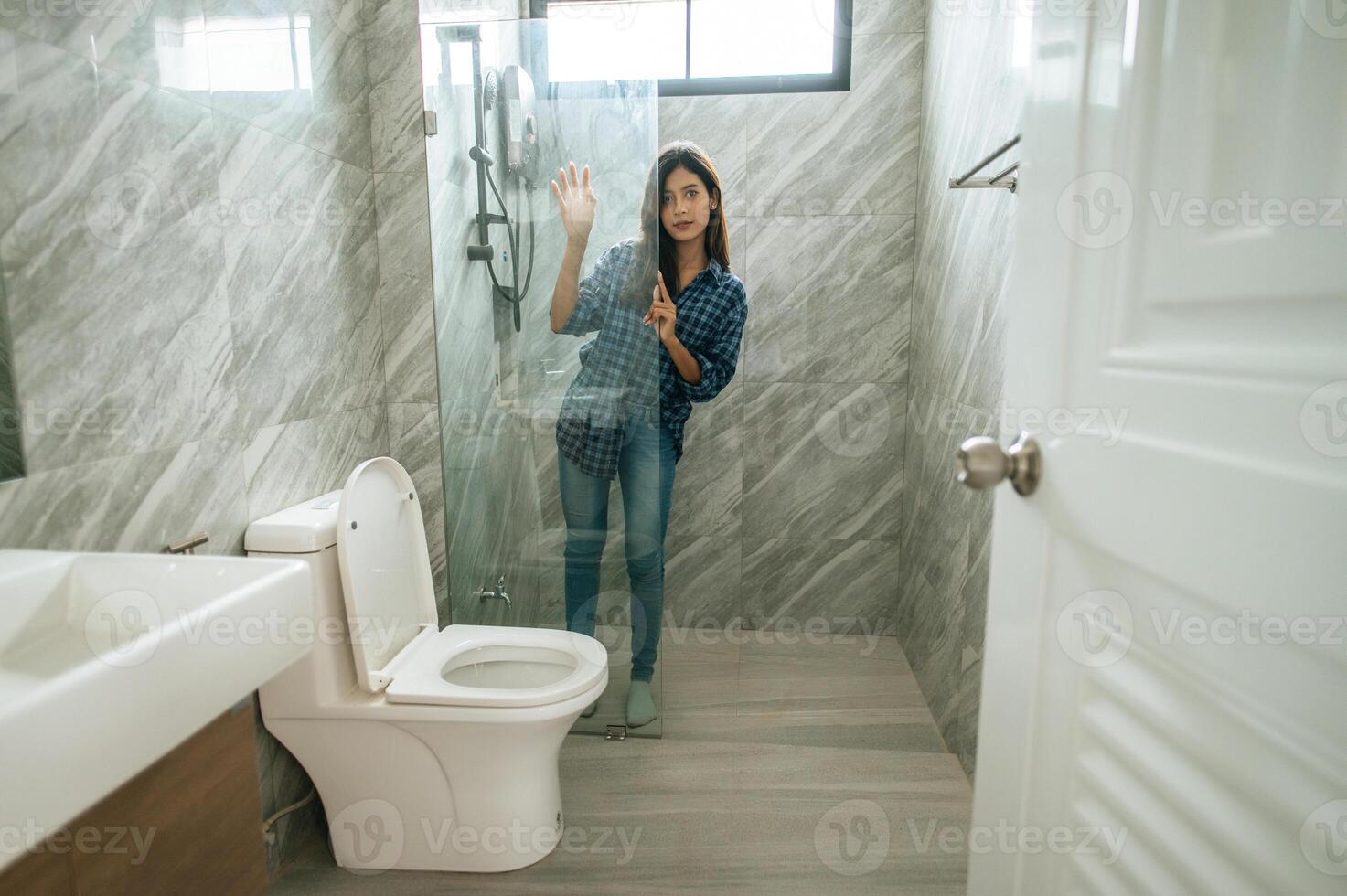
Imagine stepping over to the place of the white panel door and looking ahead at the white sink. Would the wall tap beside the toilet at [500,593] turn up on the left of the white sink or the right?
right

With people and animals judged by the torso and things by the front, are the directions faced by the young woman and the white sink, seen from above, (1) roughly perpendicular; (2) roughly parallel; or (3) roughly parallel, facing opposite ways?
roughly perpendicular

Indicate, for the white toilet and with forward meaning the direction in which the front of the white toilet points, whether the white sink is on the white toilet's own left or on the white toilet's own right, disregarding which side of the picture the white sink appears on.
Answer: on the white toilet's own right

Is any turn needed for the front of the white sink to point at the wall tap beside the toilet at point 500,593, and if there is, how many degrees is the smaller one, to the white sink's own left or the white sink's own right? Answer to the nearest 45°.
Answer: approximately 90° to the white sink's own left

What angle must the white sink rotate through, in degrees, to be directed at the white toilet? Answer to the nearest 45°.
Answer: approximately 90° to its left
